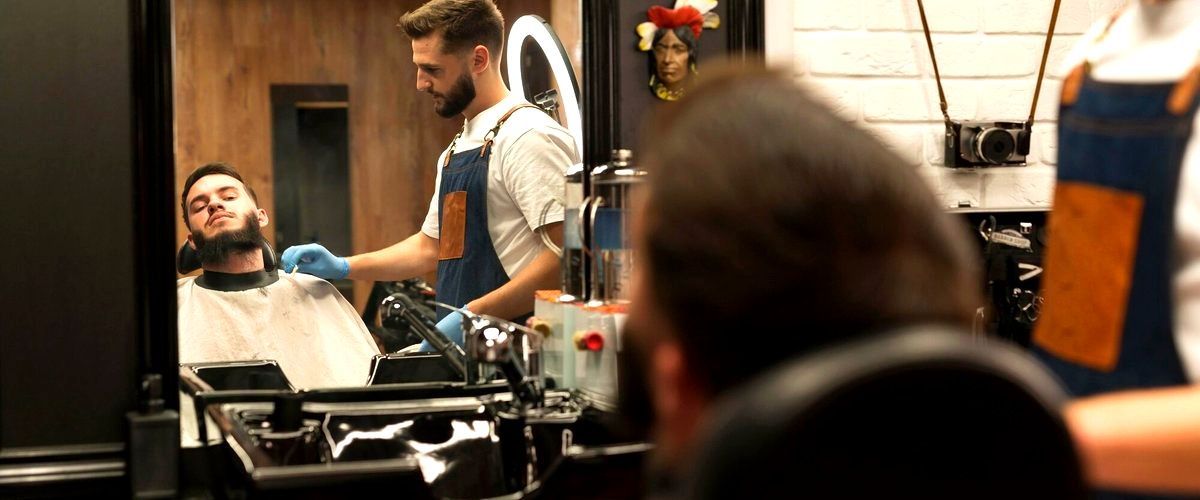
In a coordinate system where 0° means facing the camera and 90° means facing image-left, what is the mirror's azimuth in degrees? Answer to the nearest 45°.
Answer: approximately 0°
